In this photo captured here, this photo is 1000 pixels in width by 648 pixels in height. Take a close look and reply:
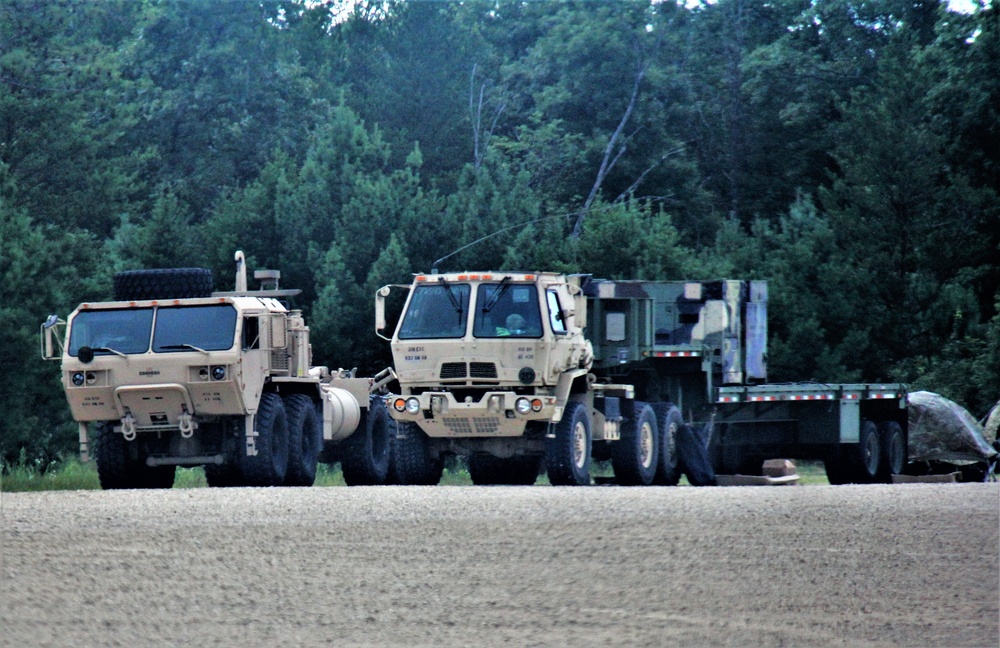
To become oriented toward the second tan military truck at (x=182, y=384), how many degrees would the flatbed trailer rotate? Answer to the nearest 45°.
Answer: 0° — it already faces it

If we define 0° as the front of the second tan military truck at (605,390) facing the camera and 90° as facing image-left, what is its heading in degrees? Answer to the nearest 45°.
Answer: approximately 45°

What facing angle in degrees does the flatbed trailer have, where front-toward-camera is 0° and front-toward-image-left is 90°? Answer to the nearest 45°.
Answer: approximately 45°
